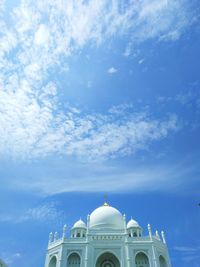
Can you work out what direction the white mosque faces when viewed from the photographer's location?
facing the viewer
